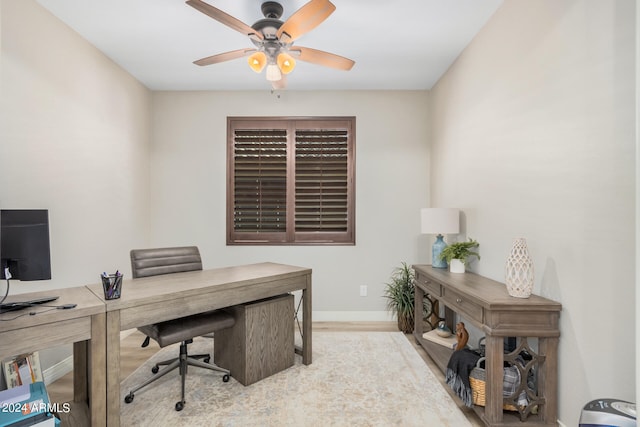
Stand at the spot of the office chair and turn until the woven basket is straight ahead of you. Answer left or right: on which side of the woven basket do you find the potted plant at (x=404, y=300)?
left

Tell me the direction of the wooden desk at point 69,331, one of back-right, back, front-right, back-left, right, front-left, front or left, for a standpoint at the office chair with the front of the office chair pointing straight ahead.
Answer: right

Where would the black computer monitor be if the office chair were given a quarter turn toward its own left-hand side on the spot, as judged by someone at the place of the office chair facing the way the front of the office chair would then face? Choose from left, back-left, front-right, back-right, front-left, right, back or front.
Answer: back

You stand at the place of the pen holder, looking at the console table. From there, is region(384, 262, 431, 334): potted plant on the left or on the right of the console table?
left

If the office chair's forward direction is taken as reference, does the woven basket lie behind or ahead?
ahead

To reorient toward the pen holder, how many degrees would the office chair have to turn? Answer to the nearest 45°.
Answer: approximately 90° to its right

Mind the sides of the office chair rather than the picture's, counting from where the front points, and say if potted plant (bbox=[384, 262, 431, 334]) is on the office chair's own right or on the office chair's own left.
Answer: on the office chair's own left
